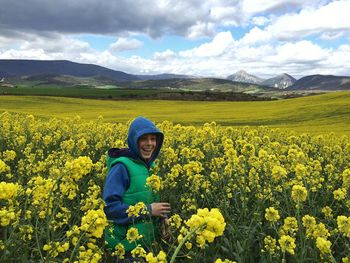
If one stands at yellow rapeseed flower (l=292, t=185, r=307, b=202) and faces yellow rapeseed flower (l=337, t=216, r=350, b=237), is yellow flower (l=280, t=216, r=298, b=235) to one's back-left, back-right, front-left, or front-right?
front-right

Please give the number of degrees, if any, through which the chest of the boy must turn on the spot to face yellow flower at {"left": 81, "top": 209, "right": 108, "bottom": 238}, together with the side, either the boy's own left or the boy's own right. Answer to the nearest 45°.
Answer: approximately 45° to the boy's own right

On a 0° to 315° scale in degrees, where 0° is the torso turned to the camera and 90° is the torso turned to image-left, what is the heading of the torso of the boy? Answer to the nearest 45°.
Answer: approximately 315°

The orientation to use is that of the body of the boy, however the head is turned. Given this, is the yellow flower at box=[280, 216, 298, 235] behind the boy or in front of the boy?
in front
